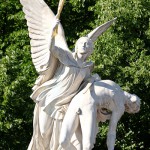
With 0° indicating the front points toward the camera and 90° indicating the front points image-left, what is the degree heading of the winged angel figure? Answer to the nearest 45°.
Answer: approximately 315°
